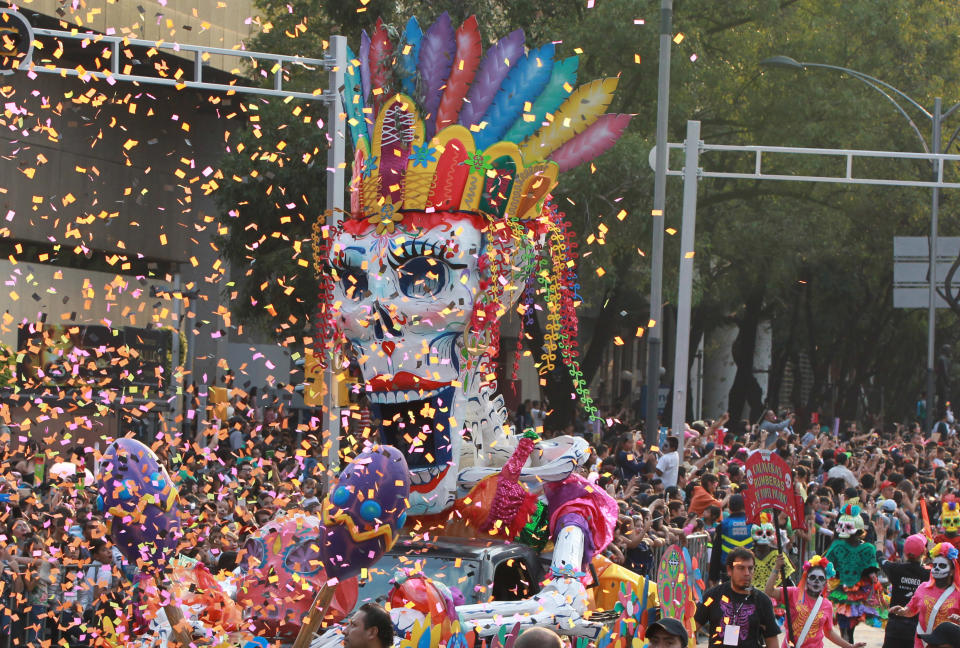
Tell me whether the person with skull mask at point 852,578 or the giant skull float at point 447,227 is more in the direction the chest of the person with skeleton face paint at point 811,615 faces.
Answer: the giant skull float

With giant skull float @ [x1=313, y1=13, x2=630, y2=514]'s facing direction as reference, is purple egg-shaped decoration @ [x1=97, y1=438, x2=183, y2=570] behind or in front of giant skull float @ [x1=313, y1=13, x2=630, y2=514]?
in front

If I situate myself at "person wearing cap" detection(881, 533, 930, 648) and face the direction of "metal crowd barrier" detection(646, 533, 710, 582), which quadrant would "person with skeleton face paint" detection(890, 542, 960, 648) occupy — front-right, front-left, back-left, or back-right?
back-left

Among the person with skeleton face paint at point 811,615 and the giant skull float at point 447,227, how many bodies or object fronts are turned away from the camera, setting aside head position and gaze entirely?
0

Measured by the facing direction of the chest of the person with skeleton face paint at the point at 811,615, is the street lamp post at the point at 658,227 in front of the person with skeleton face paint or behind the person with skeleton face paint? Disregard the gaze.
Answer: behind

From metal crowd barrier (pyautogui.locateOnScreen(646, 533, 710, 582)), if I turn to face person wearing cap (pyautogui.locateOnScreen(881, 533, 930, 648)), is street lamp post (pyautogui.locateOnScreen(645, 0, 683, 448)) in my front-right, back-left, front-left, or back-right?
back-left

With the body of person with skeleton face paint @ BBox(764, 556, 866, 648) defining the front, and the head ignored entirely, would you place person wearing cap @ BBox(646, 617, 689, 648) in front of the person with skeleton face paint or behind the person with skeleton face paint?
in front

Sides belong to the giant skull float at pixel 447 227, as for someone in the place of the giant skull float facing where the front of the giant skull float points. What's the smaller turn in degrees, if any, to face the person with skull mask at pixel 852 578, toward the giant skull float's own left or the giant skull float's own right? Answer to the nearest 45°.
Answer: approximately 180°

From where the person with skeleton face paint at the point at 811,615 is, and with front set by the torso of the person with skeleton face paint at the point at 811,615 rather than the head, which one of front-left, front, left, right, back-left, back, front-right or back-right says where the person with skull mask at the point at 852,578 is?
back

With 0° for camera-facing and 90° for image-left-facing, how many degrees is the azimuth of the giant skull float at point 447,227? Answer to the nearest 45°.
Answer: approximately 45°

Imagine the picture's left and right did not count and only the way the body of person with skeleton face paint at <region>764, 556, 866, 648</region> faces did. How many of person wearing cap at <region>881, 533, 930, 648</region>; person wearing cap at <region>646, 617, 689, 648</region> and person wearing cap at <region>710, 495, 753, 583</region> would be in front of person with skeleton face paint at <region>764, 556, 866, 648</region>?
1

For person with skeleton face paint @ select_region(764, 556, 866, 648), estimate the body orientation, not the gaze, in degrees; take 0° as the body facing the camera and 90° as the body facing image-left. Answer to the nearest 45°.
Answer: approximately 0°

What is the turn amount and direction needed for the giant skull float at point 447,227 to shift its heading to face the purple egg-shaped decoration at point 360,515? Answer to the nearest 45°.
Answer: approximately 45° to its left
